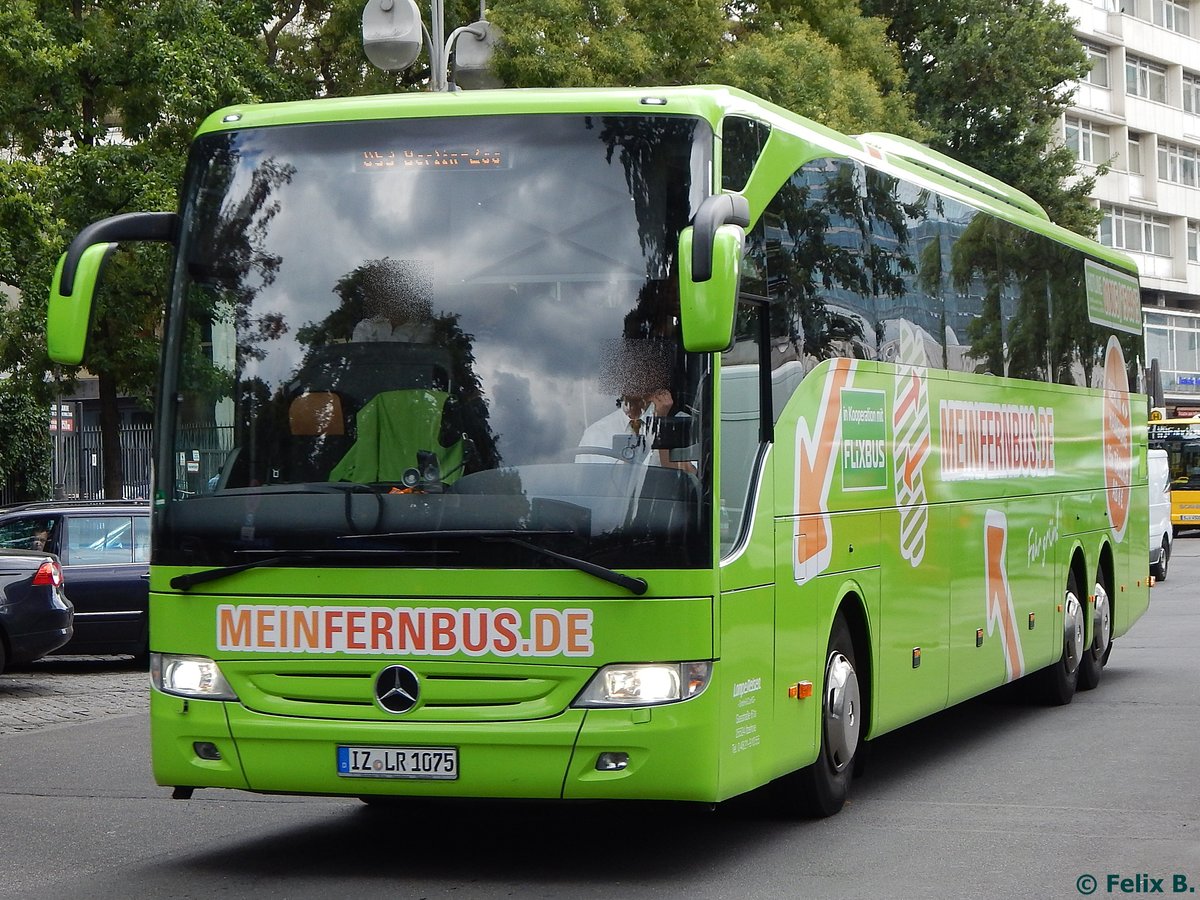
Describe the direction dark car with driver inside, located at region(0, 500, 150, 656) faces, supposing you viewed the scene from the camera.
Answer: facing to the left of the viewer

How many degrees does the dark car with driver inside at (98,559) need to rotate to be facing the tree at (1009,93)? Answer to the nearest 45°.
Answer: approximately 135° to its right

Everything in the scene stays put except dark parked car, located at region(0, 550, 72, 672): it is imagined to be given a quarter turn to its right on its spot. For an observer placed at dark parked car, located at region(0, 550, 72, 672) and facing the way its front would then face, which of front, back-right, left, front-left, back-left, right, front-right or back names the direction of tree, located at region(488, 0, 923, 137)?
front-right

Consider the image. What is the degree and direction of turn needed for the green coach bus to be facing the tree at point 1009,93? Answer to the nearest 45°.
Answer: approximately 135° to its right

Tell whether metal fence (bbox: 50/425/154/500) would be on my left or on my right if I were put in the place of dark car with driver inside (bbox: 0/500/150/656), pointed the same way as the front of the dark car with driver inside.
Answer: on my right

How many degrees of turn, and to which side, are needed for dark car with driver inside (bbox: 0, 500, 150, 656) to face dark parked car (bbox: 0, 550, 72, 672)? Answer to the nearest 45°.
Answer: approximately 90° to its left

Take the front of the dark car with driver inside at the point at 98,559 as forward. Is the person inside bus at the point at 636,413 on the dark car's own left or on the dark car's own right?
on the dark car's own left

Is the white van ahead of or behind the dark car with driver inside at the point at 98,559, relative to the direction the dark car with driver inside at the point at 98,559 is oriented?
behind

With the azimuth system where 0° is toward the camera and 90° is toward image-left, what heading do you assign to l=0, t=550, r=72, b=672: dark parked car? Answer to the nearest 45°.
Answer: approximately 90°
